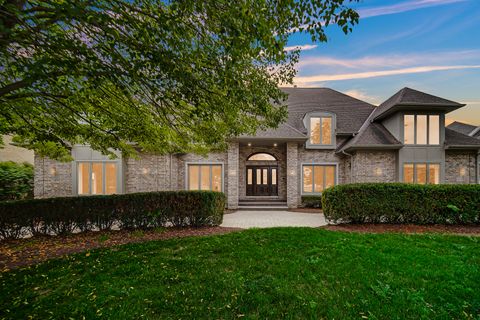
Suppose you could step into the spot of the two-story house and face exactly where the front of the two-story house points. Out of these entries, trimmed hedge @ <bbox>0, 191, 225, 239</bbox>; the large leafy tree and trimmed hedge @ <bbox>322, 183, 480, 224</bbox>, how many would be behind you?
0

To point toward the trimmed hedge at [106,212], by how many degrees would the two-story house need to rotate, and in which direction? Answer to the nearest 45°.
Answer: approximately 45° to its right

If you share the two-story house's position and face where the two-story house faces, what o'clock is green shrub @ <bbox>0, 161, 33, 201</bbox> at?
The green shrub is roughly at 3 o'clock from the two-story house.

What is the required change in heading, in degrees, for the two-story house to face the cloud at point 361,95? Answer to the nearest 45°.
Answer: approximately 135° to its left

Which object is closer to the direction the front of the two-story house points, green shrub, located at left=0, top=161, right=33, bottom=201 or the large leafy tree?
the large leafy tree

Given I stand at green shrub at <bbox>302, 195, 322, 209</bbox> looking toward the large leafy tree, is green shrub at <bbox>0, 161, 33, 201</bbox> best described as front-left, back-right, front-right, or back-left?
front-right

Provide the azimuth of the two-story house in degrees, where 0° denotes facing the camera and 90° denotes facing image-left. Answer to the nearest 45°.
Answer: approximately 0°

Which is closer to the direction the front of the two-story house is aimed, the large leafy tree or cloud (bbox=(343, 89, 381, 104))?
the large leafy tree

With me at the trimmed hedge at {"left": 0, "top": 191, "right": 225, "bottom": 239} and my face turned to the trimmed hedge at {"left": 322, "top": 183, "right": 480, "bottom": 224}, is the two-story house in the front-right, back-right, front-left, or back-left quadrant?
front-left
